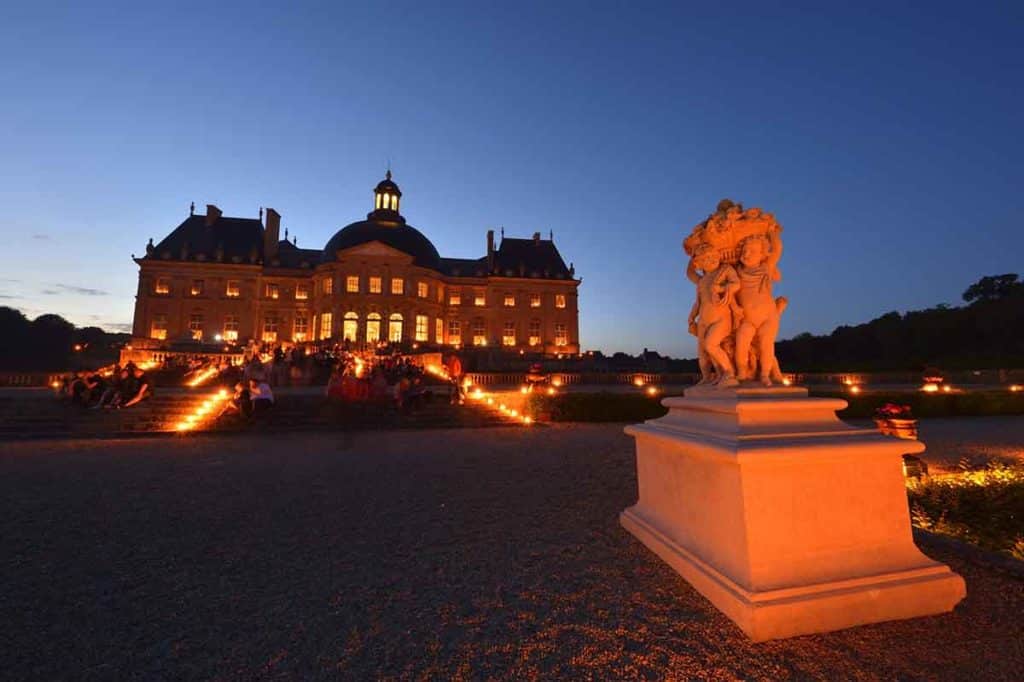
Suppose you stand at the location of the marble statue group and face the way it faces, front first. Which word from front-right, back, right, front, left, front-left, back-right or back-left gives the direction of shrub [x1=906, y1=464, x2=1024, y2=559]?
back-left

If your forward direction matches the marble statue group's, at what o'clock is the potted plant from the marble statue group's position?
The potted plant is roughly at 7 o'clock from the marble statue group.

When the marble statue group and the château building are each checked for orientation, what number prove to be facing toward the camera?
2

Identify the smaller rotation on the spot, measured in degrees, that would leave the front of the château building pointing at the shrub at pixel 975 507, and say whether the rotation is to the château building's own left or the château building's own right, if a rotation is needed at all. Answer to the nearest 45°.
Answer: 0° — it already faces it

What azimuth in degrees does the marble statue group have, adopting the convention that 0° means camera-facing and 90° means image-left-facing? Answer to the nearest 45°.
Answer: approximately 0°

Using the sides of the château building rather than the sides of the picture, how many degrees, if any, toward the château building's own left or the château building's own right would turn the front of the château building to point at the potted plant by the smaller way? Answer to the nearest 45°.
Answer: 0° — it already faces it
